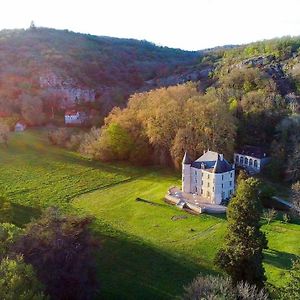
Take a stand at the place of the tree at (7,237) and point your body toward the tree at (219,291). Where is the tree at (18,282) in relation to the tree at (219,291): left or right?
right

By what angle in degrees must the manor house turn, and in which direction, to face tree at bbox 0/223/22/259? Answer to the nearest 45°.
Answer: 0° — it already faces it

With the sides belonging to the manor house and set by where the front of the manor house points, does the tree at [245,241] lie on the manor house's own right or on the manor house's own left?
on the manor house's own left

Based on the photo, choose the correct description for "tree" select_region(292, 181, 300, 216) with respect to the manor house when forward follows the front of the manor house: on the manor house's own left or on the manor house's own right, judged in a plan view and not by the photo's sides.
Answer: on the manor house's own left

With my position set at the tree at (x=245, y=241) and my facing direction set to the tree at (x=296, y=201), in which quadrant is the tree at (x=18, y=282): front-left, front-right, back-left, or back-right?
back-left

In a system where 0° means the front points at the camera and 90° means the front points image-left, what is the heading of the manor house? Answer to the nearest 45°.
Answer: approximately 45°
